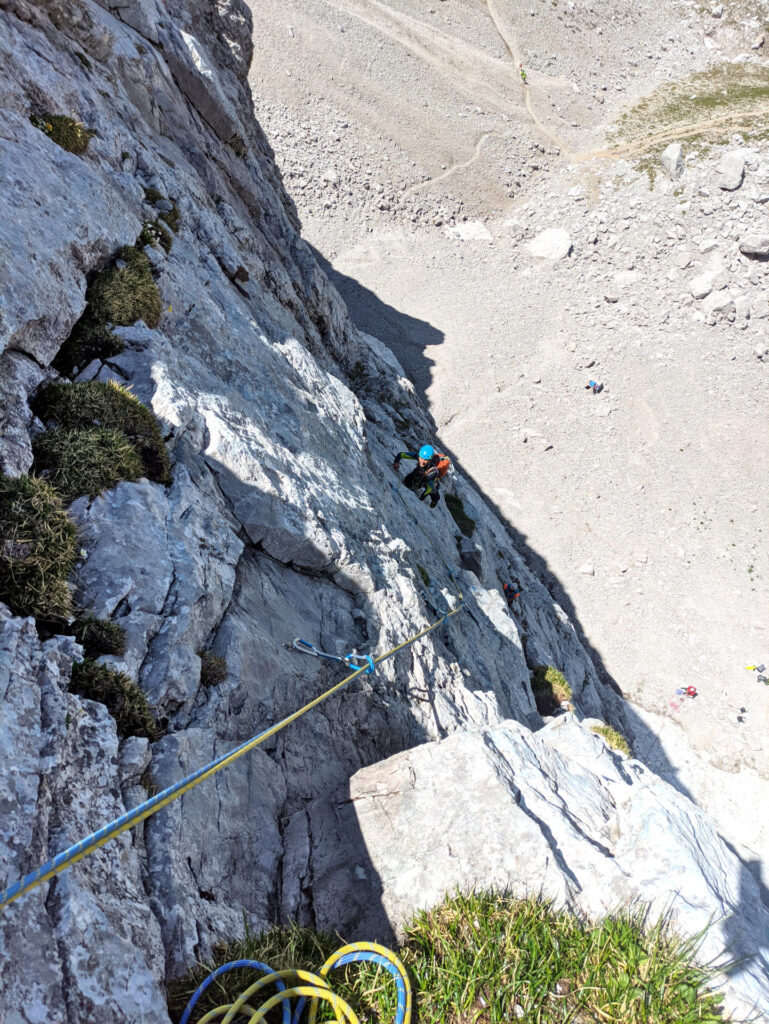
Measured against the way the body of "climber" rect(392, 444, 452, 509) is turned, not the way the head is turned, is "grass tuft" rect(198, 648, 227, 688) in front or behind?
in front

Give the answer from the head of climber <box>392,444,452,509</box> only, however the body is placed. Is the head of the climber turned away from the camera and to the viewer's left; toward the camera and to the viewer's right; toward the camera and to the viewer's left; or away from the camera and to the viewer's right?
toward the camera and to the viewer's left

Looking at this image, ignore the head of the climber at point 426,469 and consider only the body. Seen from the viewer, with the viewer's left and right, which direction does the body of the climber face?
facing the viewer and to the left of the viewer

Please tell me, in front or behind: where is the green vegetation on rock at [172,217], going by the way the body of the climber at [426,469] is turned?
in front
